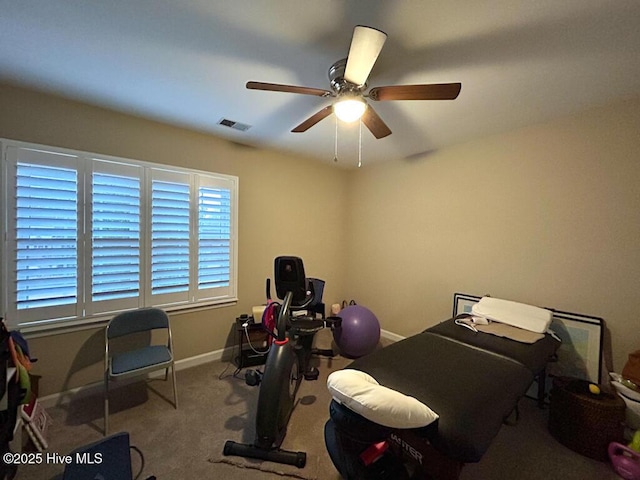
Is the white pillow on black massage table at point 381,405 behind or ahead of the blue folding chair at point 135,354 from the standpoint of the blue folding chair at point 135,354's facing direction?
ahead

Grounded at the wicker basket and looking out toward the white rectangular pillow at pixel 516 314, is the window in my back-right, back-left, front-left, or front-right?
front-left

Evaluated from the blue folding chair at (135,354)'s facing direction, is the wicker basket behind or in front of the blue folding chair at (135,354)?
in front

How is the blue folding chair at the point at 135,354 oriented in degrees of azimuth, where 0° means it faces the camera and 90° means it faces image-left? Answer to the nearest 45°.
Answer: approximately 315°

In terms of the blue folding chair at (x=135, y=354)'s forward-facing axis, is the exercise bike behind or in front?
in front
